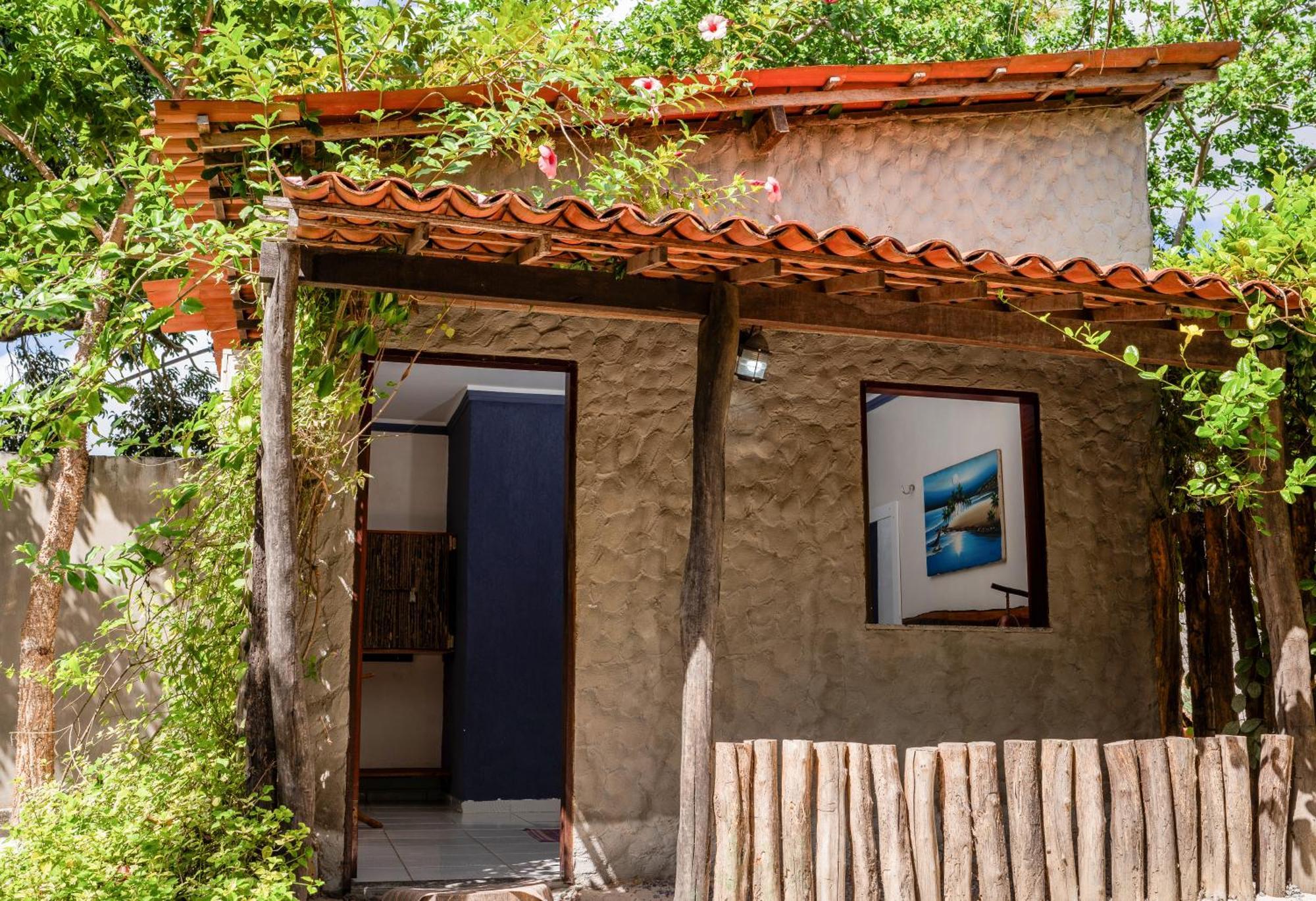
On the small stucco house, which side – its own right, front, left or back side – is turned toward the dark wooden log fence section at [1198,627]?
left

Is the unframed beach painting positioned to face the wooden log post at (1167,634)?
no

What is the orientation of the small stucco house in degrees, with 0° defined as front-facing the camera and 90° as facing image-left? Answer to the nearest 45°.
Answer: approximately 0°

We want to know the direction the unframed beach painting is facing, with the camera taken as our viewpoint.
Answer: facing the viewer and to the left of the viewer

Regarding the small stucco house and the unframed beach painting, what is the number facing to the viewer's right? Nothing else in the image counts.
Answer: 0

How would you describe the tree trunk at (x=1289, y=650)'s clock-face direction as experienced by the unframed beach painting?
The tree trunk is roughly at 10 o'clock from the unframed beach painting.

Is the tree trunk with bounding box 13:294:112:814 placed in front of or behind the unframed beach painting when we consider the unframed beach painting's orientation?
in front

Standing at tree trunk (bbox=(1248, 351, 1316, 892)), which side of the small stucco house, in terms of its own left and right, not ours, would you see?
left

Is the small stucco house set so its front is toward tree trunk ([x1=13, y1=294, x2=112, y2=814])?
no
